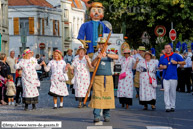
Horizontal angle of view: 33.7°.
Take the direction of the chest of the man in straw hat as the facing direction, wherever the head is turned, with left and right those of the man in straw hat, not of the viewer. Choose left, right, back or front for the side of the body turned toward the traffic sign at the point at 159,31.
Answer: back

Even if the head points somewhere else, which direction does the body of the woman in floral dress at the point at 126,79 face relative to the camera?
toward the camera

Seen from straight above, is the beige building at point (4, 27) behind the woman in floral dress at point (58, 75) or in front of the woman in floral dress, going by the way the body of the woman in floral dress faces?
behind

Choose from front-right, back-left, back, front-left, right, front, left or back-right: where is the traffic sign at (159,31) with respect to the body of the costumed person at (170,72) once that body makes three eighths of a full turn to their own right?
front-right

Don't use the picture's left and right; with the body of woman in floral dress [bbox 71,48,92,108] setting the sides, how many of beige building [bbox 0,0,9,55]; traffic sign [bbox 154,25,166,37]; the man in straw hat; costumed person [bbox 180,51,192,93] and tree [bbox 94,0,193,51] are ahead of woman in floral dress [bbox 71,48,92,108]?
1

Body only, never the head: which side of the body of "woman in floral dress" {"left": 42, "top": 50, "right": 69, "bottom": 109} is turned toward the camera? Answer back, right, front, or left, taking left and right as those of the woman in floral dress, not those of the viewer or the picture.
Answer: front
